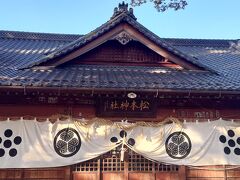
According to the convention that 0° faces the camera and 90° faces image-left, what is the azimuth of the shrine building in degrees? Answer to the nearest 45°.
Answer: approximately 0°
